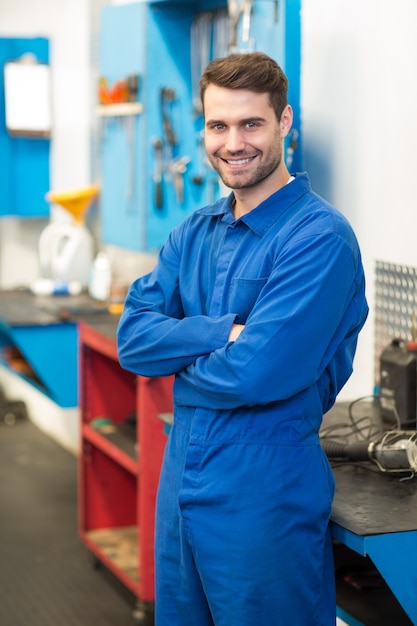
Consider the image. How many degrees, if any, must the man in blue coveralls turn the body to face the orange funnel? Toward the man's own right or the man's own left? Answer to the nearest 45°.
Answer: approximately 135° to the man's own right

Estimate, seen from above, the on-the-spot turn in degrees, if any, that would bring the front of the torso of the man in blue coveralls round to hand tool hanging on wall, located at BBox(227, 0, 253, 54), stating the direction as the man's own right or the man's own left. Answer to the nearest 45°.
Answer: approximately 135° to the man's own right

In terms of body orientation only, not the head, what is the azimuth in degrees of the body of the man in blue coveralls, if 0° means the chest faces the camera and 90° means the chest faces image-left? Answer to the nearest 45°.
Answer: approximately 45°

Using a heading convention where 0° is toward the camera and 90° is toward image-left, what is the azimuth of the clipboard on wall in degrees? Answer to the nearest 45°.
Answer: approximately 0°

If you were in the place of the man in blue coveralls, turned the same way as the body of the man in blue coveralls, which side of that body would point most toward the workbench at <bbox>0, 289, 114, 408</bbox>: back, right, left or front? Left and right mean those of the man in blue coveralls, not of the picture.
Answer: right

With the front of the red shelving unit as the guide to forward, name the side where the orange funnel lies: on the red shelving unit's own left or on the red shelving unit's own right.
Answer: on the red shelving unit's own right

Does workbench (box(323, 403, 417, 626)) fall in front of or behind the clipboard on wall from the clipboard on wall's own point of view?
in front

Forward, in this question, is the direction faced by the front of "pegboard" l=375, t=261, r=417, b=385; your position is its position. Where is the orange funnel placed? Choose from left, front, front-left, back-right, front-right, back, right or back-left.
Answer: right

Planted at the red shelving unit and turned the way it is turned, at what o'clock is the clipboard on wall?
The clipboard on wall is roughly at 4 o'clock from the red shelving unit.

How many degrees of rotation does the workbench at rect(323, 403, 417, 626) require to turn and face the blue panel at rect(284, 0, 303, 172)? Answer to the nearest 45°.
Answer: approximately 135° to its right

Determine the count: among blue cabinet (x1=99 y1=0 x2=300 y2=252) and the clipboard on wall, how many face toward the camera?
2
